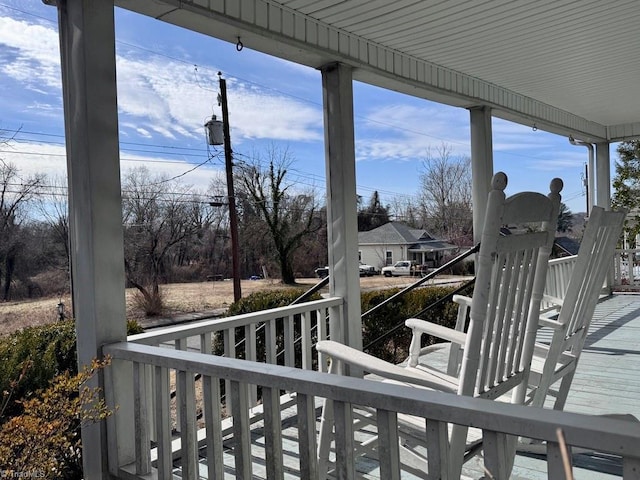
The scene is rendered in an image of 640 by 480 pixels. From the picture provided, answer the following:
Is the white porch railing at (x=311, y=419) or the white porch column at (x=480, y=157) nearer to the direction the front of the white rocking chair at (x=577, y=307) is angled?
the white porch column

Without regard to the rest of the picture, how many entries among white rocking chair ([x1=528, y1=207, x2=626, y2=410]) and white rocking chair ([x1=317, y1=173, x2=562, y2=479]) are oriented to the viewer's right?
0

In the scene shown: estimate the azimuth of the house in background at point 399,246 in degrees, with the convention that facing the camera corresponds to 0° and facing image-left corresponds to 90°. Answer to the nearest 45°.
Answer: approximately 315°

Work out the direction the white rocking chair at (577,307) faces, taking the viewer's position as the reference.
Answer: facing away from the viewer and to the left of the viewer

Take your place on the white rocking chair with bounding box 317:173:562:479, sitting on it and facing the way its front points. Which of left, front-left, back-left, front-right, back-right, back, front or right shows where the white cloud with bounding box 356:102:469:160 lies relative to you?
front-right

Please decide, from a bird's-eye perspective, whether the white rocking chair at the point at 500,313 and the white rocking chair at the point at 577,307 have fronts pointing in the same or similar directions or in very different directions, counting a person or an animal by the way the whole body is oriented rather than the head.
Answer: same or similar directions

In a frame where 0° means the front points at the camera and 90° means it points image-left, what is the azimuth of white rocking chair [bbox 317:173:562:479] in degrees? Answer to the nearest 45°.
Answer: approximately 135°

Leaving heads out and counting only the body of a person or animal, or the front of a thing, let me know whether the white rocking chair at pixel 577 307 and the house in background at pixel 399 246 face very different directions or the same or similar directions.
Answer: very different directions

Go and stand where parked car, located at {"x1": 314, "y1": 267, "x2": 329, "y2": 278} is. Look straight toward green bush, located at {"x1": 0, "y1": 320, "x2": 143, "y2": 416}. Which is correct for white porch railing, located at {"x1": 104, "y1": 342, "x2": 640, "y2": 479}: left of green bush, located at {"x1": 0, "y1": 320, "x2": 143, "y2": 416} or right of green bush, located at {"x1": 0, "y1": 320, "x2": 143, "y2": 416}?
left

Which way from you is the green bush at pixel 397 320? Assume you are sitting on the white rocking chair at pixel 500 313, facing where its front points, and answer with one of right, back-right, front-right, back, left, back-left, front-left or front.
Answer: front-right

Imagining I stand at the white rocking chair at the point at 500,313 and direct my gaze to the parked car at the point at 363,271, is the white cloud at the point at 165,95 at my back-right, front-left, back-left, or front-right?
front-left
